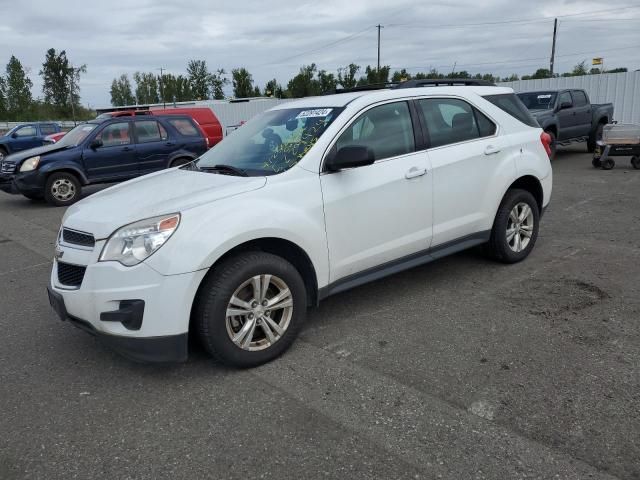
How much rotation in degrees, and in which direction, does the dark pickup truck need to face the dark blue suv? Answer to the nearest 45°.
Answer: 0° — it already faces it

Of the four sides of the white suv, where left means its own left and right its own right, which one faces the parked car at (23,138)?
right

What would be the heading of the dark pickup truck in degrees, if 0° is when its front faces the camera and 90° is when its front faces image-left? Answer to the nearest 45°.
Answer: approximately 45°

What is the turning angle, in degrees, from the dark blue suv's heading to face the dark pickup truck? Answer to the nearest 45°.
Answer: approximately 135° to its left

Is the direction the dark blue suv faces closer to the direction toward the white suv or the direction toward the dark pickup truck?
the white suv

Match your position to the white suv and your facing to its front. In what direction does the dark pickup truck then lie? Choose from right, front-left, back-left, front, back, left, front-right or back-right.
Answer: back

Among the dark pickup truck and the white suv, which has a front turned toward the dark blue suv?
the dark pickup truck

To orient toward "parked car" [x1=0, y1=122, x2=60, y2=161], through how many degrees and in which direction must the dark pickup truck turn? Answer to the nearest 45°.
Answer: approximately 45° to its right
